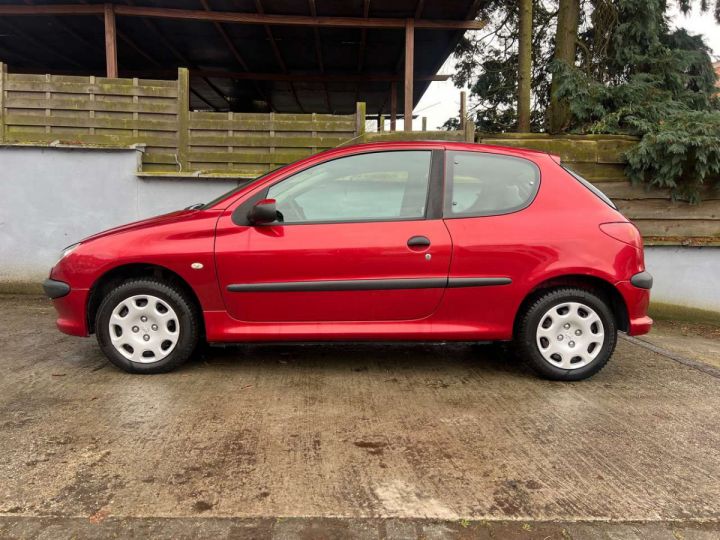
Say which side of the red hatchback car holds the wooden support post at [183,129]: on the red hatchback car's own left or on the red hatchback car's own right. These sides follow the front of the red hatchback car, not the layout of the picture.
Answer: on the red hatchback car's own right

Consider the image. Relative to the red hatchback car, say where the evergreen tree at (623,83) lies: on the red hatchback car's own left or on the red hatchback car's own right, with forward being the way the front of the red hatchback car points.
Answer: on the red hatchback car's own right

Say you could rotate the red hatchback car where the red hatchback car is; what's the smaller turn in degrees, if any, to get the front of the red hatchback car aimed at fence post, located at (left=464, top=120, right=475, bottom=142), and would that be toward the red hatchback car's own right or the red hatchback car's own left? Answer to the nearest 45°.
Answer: approximately 90° to the red hatchback car's own right

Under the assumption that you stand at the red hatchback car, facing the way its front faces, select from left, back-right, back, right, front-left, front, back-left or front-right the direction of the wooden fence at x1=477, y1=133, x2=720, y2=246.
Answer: back-right

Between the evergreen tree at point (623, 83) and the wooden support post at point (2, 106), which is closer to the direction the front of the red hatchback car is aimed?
the wooden support post

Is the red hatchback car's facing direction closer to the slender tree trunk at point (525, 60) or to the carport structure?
the carport structure

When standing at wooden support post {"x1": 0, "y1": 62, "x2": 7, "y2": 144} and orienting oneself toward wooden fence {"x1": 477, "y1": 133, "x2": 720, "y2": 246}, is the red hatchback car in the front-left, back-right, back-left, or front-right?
front-right

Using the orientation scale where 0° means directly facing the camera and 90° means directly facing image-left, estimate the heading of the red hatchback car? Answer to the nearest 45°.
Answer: approximately 90°

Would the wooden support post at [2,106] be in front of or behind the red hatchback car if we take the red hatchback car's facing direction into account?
in front

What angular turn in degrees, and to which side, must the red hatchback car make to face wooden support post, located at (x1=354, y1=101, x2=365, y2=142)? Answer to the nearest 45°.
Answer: approximately 90° to its right

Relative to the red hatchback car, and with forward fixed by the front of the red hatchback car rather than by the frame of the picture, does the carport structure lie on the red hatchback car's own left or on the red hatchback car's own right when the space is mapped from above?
on the red hatchback car's own right
